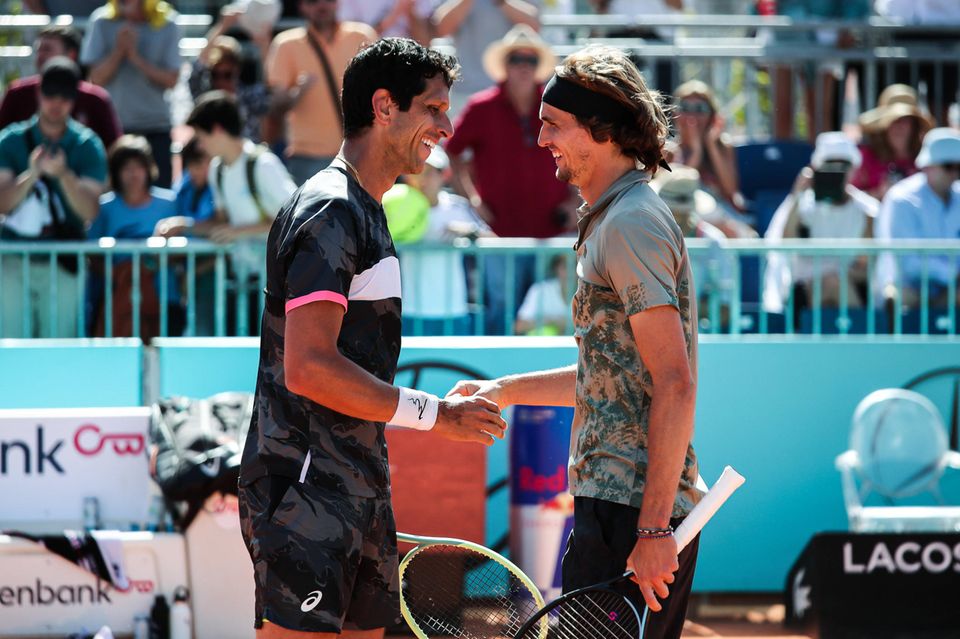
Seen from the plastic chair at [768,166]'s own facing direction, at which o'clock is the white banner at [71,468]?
The white banner is roughly at 1 o'clock from the plastic chair.

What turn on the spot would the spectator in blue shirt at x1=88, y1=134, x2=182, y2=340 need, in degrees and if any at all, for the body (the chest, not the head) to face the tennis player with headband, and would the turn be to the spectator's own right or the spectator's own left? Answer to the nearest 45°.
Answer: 0° — they already face them

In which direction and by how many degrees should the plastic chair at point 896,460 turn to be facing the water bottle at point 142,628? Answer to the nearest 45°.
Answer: approximately 45° to its right

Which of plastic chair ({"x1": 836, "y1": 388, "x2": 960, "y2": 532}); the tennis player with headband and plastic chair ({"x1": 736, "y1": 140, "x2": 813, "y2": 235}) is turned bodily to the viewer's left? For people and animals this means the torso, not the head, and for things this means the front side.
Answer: the tennis player with headband

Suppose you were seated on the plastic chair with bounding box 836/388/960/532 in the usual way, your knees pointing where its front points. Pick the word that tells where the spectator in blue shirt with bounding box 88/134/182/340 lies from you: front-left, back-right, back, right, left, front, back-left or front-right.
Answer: right

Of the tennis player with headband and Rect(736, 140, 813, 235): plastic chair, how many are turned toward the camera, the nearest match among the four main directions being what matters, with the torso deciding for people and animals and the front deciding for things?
1

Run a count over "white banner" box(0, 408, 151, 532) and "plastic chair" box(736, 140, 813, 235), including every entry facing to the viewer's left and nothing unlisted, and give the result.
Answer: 0

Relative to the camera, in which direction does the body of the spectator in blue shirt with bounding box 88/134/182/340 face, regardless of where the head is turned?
toward the camera

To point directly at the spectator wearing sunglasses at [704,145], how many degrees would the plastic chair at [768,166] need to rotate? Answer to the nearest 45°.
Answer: approximately 45° to its right

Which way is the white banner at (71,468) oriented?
toward the camera
